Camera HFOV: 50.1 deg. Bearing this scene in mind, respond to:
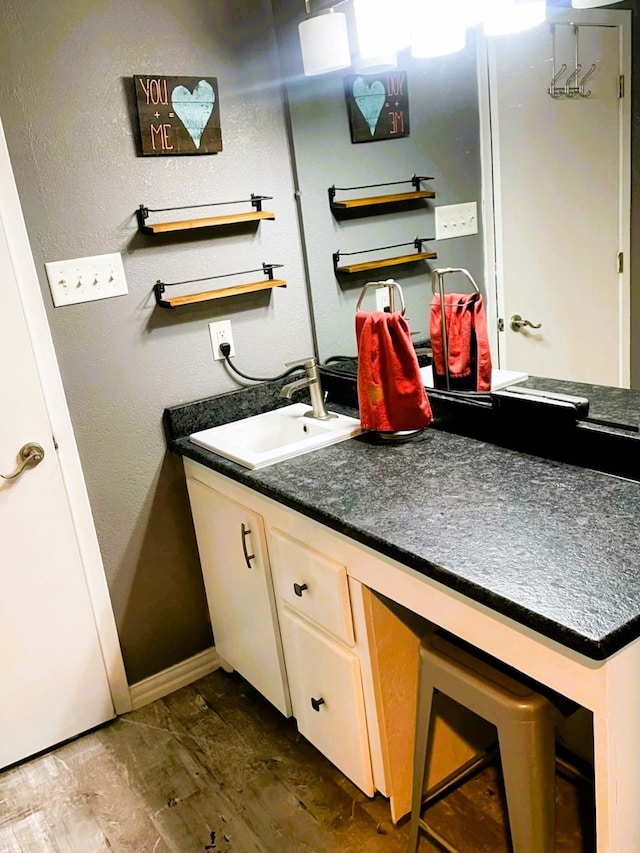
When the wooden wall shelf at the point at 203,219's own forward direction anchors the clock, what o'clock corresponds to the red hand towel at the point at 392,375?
The red hand towel is roughly at 12 o'clock from the wooden wall shelf.

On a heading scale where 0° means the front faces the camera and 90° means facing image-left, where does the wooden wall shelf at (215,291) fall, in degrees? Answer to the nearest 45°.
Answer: approximately 315°

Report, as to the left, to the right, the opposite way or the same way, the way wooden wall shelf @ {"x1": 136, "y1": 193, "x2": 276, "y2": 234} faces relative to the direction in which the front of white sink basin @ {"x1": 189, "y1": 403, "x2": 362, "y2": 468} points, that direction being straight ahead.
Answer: to the left

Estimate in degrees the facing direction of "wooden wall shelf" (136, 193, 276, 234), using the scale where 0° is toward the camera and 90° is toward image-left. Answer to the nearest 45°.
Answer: approximately 315°

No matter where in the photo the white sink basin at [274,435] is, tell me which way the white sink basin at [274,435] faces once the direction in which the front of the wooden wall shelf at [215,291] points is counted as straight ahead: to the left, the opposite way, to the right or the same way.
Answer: to the right

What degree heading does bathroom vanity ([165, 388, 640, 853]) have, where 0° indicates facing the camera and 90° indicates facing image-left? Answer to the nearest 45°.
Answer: approximately 45°
